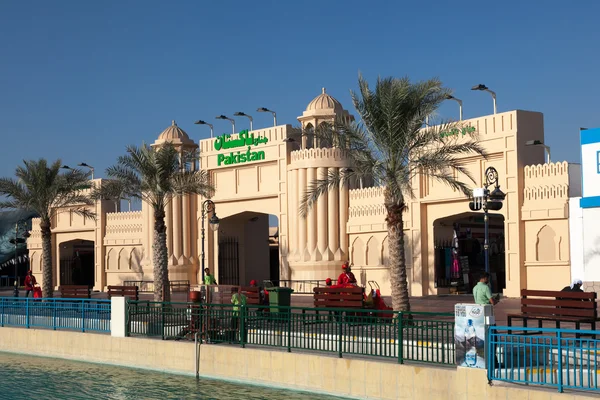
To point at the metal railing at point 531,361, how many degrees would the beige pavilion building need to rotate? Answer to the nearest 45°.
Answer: approximately 45° to its left

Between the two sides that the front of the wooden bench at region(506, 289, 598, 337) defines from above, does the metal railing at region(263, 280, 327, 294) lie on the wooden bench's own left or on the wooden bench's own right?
on the wooden bench's own right

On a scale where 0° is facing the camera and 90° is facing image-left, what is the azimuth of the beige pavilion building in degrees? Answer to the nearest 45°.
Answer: approximately 45°

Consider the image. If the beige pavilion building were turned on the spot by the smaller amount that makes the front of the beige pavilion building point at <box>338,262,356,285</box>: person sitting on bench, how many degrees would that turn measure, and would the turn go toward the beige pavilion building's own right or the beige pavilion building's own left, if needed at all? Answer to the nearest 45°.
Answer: approximately 45° to the beige pavilion building's own left

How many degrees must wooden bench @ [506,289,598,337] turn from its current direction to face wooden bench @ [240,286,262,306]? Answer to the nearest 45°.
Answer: approximately 90° to its right

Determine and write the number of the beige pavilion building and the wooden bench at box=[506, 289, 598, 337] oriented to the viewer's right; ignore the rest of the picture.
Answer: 0
